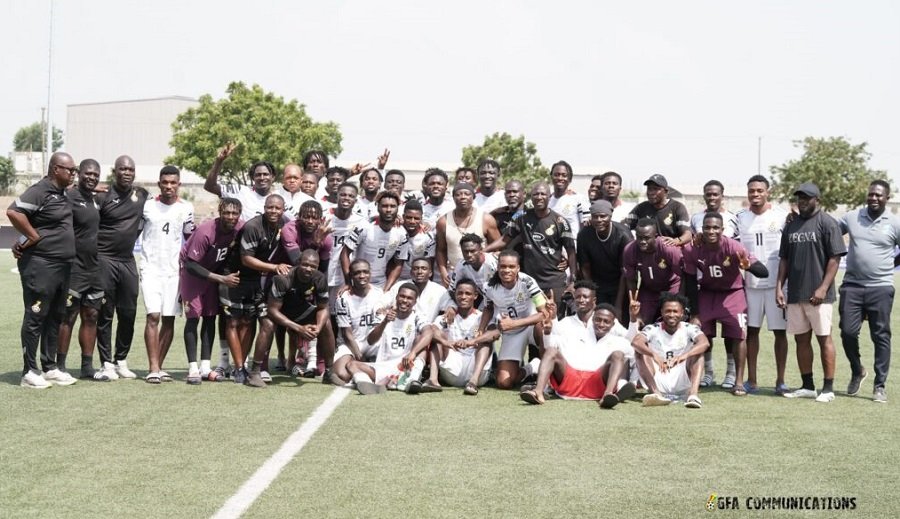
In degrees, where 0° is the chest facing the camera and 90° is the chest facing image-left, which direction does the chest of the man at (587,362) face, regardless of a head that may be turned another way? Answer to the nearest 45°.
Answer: approximately 0°

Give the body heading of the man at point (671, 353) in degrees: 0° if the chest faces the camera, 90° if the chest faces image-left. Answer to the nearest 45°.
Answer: approximately 0°

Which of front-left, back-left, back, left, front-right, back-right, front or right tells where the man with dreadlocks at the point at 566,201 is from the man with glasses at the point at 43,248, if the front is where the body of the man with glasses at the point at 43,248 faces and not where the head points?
front-left

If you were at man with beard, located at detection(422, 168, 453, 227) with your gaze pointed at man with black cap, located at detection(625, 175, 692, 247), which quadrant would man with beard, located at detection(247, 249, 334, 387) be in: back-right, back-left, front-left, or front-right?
back-right
